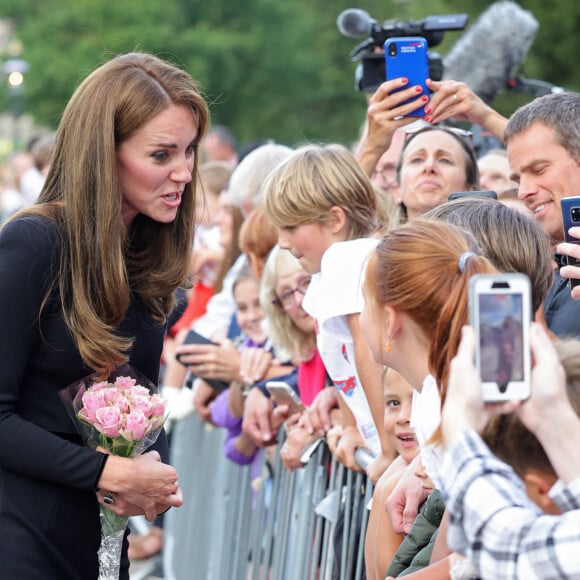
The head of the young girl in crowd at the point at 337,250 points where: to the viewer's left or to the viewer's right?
to the viewer's left

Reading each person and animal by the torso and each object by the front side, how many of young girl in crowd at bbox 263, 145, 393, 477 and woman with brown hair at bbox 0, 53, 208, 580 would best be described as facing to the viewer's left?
1

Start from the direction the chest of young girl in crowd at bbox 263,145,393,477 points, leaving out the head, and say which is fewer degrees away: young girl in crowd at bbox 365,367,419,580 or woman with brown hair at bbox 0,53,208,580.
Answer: the woman with brown hair

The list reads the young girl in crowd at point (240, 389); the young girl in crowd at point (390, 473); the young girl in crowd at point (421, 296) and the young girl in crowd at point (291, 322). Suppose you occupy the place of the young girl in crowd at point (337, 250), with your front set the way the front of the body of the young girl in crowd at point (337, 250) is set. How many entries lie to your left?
2

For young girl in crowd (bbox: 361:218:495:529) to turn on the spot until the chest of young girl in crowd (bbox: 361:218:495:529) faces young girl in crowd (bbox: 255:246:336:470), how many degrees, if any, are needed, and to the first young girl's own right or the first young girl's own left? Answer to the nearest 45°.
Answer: approximately 45° to the first young girl's own right

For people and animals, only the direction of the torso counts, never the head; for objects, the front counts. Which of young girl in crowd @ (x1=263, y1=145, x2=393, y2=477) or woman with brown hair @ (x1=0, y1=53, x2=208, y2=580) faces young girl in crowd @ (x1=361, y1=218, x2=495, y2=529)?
the woman with brown hair

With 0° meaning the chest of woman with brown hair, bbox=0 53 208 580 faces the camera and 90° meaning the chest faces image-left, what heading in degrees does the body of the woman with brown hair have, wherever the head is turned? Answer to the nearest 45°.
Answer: approximately 315°

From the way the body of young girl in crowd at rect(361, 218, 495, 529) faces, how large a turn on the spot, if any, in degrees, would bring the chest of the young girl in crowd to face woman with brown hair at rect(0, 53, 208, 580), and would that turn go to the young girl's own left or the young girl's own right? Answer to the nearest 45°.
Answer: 0° — they already face them

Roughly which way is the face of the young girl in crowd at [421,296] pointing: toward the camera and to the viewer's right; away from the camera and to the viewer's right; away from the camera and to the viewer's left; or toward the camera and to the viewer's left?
away from the camera and to the viewer's left

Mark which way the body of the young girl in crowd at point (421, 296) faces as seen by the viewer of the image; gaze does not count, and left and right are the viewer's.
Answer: facing away from the viewer and to the left of the viewer

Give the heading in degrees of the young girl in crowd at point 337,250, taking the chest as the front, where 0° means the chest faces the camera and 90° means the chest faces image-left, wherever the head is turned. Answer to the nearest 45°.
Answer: approximately 90°

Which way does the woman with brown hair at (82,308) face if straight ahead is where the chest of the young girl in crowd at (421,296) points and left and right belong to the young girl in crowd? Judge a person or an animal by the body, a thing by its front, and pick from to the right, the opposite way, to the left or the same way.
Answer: the opposite way
